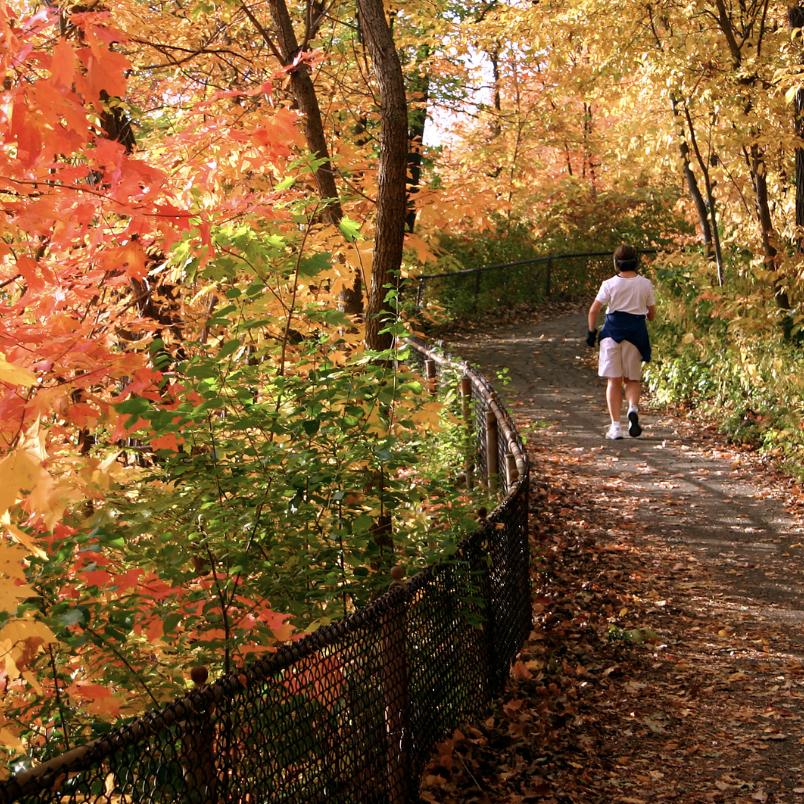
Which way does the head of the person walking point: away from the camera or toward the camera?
away from the camera

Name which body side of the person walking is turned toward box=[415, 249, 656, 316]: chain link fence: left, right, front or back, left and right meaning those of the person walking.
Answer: front

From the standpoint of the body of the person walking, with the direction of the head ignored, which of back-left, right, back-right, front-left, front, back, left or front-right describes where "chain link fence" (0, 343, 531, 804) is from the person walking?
back

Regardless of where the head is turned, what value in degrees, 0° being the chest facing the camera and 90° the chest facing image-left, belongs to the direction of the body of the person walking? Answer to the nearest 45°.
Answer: approximately 180°
